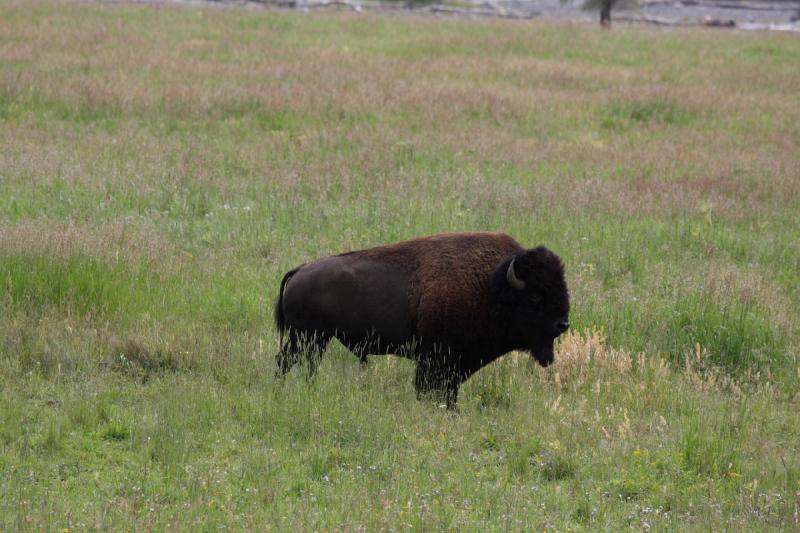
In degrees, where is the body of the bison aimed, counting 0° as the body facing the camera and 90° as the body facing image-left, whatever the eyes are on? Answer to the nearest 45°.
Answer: approximately 270°
